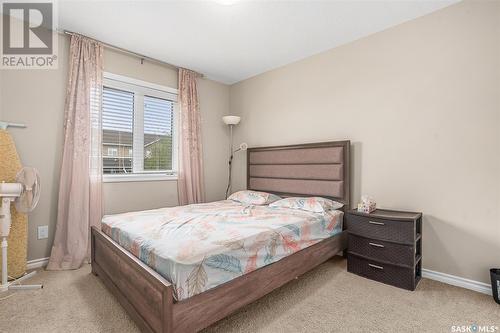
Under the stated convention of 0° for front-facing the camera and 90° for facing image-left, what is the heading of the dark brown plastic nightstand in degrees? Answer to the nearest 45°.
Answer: approximately 45°

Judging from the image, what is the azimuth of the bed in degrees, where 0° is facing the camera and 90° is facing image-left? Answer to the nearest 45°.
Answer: approximately 45°

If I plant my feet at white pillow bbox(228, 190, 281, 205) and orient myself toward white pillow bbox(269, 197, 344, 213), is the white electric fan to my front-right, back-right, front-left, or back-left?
back-right

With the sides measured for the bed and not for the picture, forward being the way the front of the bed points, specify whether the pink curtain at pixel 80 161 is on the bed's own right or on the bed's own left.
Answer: on the bed's own right

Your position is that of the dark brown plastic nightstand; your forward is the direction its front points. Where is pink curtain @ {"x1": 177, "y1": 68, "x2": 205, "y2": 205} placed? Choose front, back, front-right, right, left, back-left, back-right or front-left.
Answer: front-right
